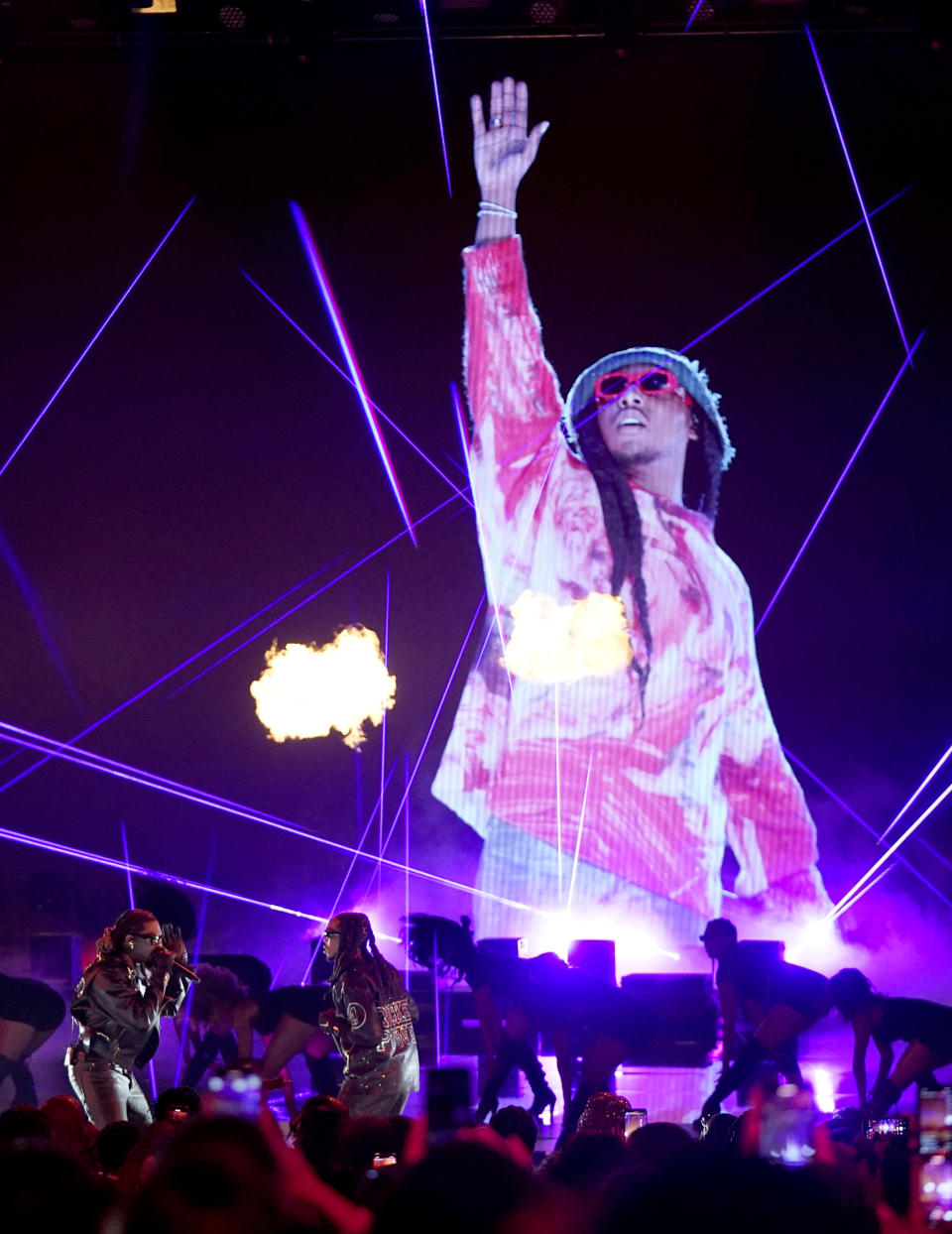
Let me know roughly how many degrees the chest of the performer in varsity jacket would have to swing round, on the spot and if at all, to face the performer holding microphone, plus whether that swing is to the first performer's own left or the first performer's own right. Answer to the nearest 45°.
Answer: approximately 45° to the first performer's own left

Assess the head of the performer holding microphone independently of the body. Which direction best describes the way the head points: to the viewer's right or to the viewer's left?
to the viewer's right

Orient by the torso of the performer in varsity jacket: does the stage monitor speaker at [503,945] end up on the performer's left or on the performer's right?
on the performer's right

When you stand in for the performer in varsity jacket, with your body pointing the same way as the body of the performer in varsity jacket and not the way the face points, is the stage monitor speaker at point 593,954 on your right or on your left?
on your right

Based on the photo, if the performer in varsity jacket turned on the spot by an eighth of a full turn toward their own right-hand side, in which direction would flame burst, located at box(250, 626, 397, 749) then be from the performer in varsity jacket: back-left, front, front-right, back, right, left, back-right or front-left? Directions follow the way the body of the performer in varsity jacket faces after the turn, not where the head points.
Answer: front

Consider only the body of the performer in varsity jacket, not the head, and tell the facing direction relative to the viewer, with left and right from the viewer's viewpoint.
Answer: facing away from the viewer and to the left of the viewer
